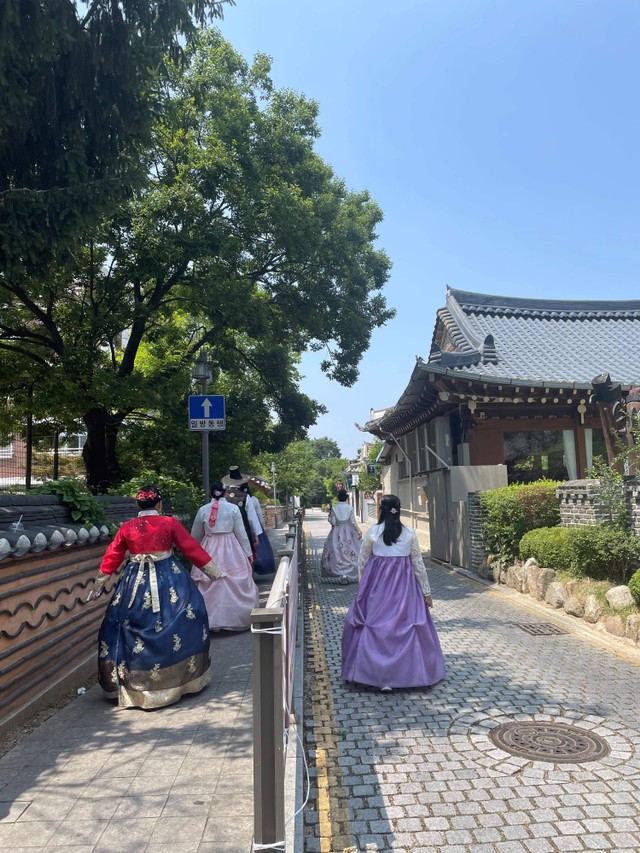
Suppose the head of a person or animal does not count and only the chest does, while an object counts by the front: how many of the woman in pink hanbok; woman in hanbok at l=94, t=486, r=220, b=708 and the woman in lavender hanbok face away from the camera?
3

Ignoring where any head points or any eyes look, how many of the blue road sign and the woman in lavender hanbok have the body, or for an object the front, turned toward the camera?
1

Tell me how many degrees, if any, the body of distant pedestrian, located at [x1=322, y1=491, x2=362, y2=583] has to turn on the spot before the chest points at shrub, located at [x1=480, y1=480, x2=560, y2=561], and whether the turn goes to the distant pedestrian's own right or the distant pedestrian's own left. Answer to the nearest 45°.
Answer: approximately 135° to the distant pedestrian's own right

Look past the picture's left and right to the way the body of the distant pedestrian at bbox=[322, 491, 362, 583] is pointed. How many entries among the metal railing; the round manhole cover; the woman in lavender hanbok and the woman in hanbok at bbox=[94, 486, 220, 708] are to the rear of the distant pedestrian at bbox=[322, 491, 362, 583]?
4

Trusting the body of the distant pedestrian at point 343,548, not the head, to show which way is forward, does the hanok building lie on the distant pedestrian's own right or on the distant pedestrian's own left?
on the distant pedestrian's own right

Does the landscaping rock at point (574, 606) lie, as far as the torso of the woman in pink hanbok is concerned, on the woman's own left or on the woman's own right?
on the woman's own right

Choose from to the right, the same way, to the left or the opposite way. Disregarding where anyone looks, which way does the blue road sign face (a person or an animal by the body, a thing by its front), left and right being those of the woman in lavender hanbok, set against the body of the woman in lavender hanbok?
the opposite way

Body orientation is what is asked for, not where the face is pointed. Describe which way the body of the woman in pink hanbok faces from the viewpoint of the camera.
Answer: away from the camera

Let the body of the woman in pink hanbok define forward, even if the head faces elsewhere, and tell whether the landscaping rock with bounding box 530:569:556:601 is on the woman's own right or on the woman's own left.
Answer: on the woman's own right

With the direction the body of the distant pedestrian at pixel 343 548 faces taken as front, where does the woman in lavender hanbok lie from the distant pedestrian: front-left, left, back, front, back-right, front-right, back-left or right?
back

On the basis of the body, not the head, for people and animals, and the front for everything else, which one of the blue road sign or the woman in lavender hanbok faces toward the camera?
the blue road sign

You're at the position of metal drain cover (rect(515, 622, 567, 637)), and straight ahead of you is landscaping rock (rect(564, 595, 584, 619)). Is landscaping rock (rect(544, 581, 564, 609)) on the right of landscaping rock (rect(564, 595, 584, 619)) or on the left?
left

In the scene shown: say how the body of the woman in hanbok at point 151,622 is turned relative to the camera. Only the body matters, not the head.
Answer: away from the camera

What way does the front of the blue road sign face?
toward the camera

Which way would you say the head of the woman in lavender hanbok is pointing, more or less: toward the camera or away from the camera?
away from the camera

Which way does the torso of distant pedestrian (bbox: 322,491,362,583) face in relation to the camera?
away from the camera

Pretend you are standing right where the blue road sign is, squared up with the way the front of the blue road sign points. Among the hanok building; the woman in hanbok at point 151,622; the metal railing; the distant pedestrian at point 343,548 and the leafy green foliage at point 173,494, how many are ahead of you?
2

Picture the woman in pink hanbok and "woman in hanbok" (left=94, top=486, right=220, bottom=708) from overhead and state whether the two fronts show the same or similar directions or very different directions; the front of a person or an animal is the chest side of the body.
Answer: same or similar directions
